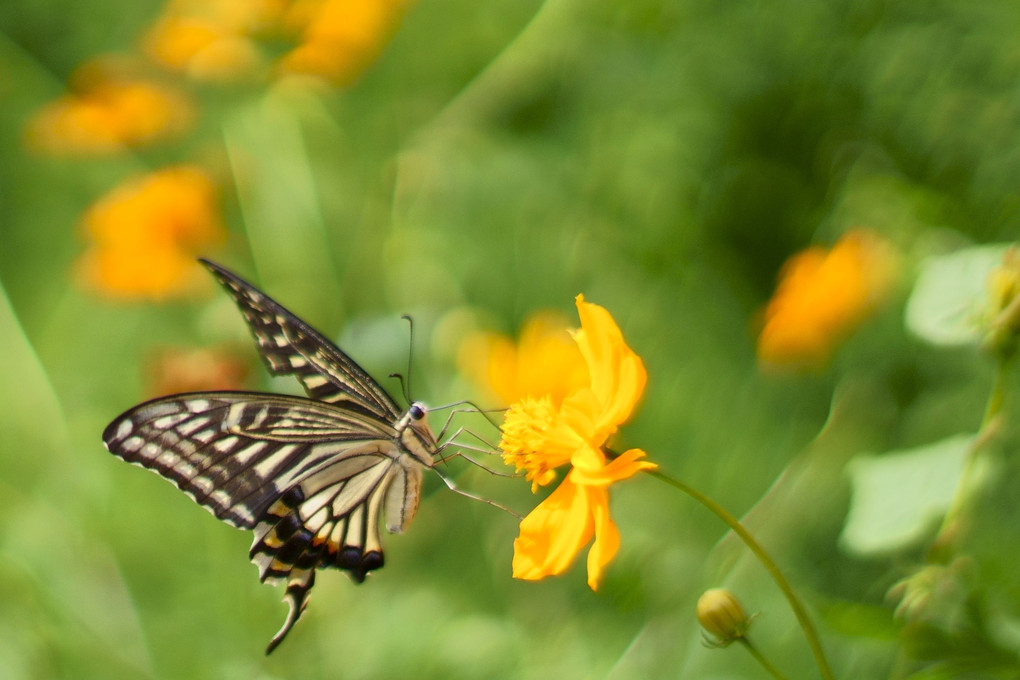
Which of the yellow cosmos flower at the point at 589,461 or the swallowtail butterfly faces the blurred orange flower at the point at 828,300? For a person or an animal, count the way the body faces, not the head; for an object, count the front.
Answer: the swallowtail butterfly

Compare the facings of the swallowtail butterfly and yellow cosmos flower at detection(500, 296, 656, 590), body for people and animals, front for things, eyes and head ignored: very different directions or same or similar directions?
very different directions

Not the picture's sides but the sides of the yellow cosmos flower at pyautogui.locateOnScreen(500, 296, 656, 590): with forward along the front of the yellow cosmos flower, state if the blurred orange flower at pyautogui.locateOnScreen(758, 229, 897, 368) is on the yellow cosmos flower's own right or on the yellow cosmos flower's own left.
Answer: on the yellow cosmos flower's own right

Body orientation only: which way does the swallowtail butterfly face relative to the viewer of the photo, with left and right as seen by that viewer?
facing to the right of the viewer

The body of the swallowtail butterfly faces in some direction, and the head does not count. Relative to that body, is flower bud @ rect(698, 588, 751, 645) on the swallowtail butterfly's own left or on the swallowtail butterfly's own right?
on the swallowtail butterfly's own right

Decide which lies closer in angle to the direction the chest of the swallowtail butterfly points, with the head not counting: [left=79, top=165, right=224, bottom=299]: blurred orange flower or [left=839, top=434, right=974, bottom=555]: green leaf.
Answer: the green leaf

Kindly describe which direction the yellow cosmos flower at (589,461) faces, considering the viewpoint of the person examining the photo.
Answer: facing to the left of the viewer

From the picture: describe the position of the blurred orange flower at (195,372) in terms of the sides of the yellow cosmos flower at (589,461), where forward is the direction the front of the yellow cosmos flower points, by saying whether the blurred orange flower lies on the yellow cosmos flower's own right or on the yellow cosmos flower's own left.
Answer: on the yellow cosmos flower's own right

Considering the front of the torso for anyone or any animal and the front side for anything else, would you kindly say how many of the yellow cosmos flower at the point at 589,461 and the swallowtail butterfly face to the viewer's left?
1
